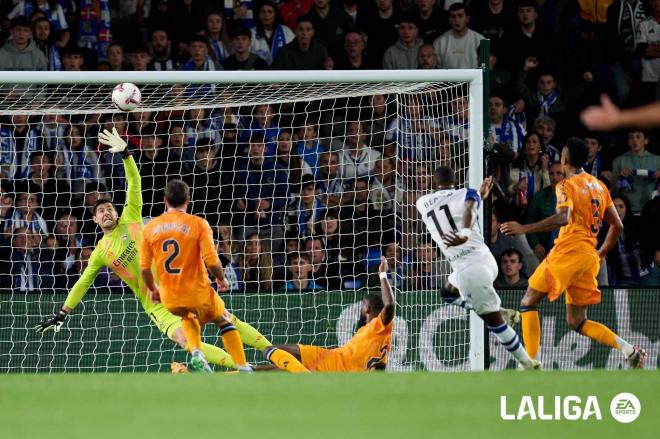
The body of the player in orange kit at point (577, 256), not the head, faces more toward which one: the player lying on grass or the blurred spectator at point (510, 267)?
the blurred spectator

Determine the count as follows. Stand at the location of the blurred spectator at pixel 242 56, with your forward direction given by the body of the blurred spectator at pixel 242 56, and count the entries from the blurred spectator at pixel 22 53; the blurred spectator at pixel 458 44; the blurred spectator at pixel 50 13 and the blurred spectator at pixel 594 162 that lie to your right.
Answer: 2

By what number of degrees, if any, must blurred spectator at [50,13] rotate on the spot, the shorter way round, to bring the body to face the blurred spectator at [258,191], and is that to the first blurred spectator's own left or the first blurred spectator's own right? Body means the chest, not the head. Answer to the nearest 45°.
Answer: approximately 45° to the first blurred spectator's own left

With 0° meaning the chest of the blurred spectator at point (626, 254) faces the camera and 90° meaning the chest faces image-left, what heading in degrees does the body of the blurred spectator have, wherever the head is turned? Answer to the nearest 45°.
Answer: approximately 45°

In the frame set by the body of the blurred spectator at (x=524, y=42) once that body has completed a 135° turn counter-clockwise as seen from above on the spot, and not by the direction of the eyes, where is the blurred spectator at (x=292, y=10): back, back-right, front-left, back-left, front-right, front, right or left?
back-left

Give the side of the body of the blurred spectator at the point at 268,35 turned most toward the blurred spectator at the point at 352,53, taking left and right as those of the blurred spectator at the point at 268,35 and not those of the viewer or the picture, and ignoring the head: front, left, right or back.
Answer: left

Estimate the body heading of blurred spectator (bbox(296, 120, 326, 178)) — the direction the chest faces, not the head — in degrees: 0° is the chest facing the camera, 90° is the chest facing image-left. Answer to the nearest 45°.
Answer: approximately 0°
